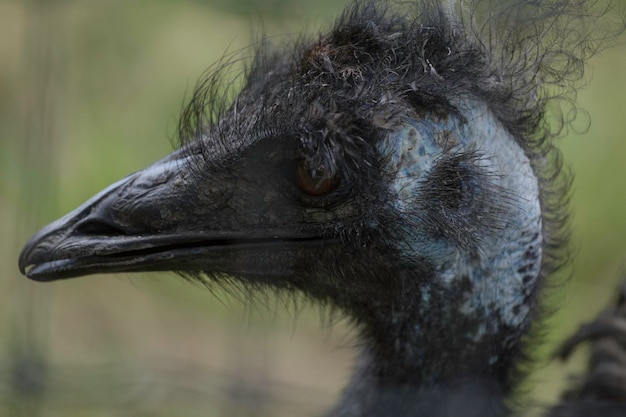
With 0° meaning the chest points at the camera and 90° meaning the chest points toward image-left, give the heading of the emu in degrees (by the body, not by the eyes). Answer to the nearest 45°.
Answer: approximately 90°
